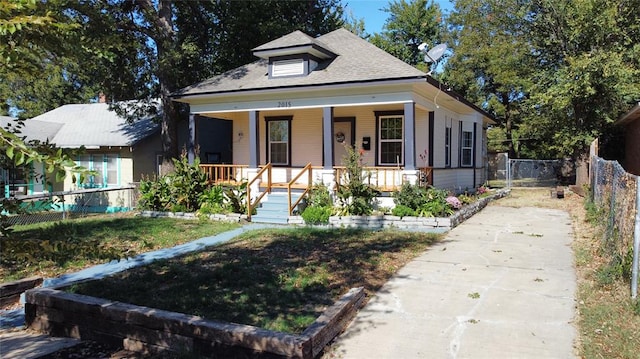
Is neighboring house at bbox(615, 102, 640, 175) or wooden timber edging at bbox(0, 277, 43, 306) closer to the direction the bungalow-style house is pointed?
the wooden timber edging

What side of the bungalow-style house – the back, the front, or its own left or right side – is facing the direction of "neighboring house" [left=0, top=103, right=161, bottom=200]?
right

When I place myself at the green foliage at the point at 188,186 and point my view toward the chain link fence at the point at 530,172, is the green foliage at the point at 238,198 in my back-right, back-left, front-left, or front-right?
front-right

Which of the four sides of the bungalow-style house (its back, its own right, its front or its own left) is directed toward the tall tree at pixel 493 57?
back

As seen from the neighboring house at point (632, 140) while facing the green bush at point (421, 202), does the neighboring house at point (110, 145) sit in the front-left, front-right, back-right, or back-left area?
front-right

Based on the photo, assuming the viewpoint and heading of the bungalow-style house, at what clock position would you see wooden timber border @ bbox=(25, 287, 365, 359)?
The wooden timber border is roughly at 11 o'clock from the bungalow-style house.

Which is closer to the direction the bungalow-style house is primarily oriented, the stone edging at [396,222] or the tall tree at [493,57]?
the stone edging

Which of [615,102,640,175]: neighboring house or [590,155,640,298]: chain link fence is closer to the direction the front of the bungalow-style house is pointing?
the chain link fence

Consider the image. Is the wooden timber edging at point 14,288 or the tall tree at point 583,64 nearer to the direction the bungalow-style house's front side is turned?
the wooden timber edging

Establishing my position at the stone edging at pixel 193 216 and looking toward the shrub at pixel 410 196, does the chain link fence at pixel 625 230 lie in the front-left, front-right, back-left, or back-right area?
front-right

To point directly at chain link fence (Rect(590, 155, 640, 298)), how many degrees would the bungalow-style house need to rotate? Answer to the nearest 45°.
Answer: approximately 90° to its left

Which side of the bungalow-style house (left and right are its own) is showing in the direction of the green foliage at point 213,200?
front

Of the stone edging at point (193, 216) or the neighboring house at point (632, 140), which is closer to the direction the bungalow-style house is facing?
the stone edging

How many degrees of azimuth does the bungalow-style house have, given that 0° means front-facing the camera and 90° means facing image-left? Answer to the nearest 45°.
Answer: approximately 45°

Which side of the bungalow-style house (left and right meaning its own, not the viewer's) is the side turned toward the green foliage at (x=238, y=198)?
front
